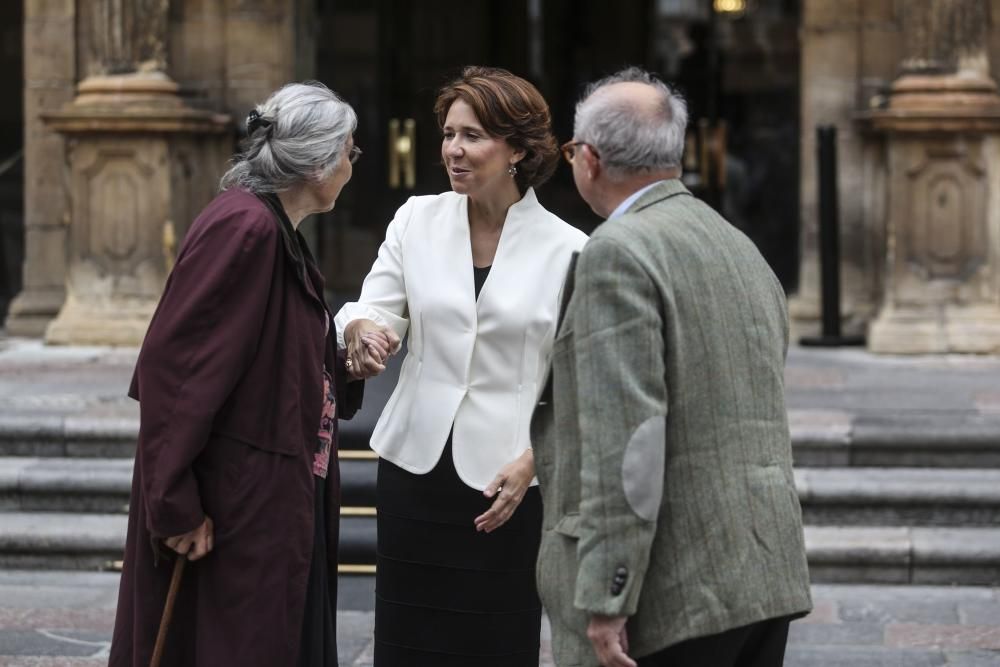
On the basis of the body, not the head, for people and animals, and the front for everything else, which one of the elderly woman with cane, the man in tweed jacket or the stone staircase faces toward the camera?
the stone staircase

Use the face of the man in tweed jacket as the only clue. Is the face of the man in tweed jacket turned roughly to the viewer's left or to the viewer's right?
to the viewer's left

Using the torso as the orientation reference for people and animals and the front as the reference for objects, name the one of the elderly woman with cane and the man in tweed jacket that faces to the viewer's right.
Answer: the elderly woman with cane

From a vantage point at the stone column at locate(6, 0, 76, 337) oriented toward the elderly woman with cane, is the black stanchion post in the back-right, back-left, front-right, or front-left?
front-left

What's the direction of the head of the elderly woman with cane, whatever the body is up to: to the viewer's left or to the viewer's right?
to the viewer's right

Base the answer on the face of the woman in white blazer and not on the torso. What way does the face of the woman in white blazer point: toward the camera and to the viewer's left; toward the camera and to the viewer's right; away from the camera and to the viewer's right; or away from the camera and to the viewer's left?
toward the camera and to the viewer's left

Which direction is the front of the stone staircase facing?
toward the camera

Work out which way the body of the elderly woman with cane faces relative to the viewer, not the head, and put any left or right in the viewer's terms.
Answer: facing to the right of the viewer

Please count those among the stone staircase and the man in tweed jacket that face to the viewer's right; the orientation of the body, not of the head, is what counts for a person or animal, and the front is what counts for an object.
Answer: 0

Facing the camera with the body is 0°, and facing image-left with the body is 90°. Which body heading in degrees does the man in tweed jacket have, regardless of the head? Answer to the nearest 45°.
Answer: approximately 135°

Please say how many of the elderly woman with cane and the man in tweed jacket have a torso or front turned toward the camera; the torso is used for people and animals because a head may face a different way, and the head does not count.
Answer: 0

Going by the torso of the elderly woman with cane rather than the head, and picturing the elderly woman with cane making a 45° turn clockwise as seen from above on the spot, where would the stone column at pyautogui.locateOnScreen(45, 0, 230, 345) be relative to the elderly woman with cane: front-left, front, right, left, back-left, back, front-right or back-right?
back-left

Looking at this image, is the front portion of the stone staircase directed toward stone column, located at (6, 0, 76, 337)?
no

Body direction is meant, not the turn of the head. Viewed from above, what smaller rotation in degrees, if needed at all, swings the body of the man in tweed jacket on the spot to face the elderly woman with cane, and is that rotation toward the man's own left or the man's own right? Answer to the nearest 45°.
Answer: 0° — they already face them

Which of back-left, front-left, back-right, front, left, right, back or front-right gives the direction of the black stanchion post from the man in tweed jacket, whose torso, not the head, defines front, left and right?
front-right

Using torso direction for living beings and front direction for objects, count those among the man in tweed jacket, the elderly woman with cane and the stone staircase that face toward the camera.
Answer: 1
